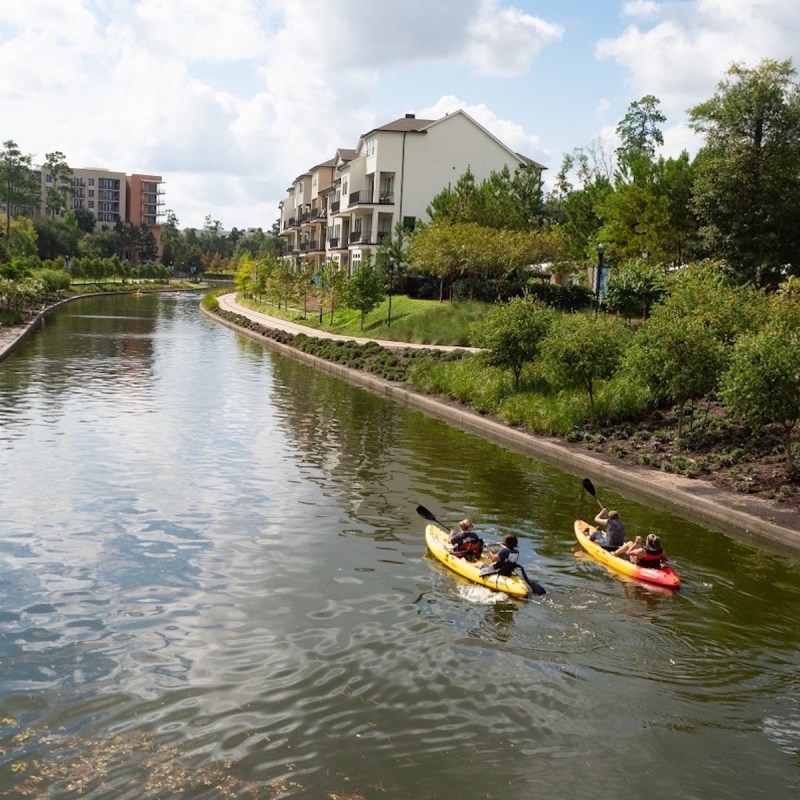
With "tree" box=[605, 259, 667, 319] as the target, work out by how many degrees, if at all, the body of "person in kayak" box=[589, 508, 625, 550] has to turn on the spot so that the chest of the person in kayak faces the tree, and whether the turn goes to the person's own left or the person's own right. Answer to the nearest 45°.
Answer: approximately 45° to the person's own right

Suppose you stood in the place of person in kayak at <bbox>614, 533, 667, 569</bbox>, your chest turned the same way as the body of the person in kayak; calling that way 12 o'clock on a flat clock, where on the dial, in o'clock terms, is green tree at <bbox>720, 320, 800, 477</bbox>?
The green tree is roughly at 2 o'clock from the person in kayak.

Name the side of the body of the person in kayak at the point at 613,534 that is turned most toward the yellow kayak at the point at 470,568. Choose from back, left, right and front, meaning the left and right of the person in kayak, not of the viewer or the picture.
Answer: left

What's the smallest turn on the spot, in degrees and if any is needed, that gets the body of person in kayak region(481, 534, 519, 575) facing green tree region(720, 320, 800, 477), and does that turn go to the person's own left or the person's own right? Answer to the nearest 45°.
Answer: approximately 90° to the person's own right

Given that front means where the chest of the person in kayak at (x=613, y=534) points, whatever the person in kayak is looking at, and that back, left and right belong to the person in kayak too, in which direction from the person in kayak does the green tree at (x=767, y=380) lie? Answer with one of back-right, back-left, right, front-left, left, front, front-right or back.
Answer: right

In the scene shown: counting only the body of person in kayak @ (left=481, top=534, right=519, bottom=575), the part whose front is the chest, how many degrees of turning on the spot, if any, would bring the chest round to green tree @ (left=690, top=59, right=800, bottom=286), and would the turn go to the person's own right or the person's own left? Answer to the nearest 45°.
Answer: approximately 45° to the person's own right

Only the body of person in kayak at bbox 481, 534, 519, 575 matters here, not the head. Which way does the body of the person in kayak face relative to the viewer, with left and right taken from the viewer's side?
facing away from the viewer and to the left of the viewer

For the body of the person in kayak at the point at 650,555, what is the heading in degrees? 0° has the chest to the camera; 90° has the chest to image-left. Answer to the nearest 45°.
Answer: approximately 135°

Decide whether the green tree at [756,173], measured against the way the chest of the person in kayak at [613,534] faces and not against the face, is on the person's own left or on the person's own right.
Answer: on the person's own right

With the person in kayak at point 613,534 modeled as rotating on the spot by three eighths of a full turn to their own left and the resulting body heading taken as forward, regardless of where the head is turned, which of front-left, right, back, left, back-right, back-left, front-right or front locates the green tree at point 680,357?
back

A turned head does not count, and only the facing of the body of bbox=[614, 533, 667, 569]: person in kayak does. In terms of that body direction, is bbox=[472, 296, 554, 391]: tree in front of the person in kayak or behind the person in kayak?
in front

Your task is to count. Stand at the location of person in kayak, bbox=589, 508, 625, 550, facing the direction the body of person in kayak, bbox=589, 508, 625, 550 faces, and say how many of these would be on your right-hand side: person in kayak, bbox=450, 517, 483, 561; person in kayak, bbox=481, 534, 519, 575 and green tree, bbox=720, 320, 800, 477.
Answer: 1

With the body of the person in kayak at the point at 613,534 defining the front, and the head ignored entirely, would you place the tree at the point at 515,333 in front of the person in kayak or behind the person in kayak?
in front

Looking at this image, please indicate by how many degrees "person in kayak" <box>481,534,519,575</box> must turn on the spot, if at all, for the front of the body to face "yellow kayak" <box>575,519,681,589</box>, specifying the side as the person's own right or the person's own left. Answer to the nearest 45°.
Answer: approximately 90° to the person's own right
